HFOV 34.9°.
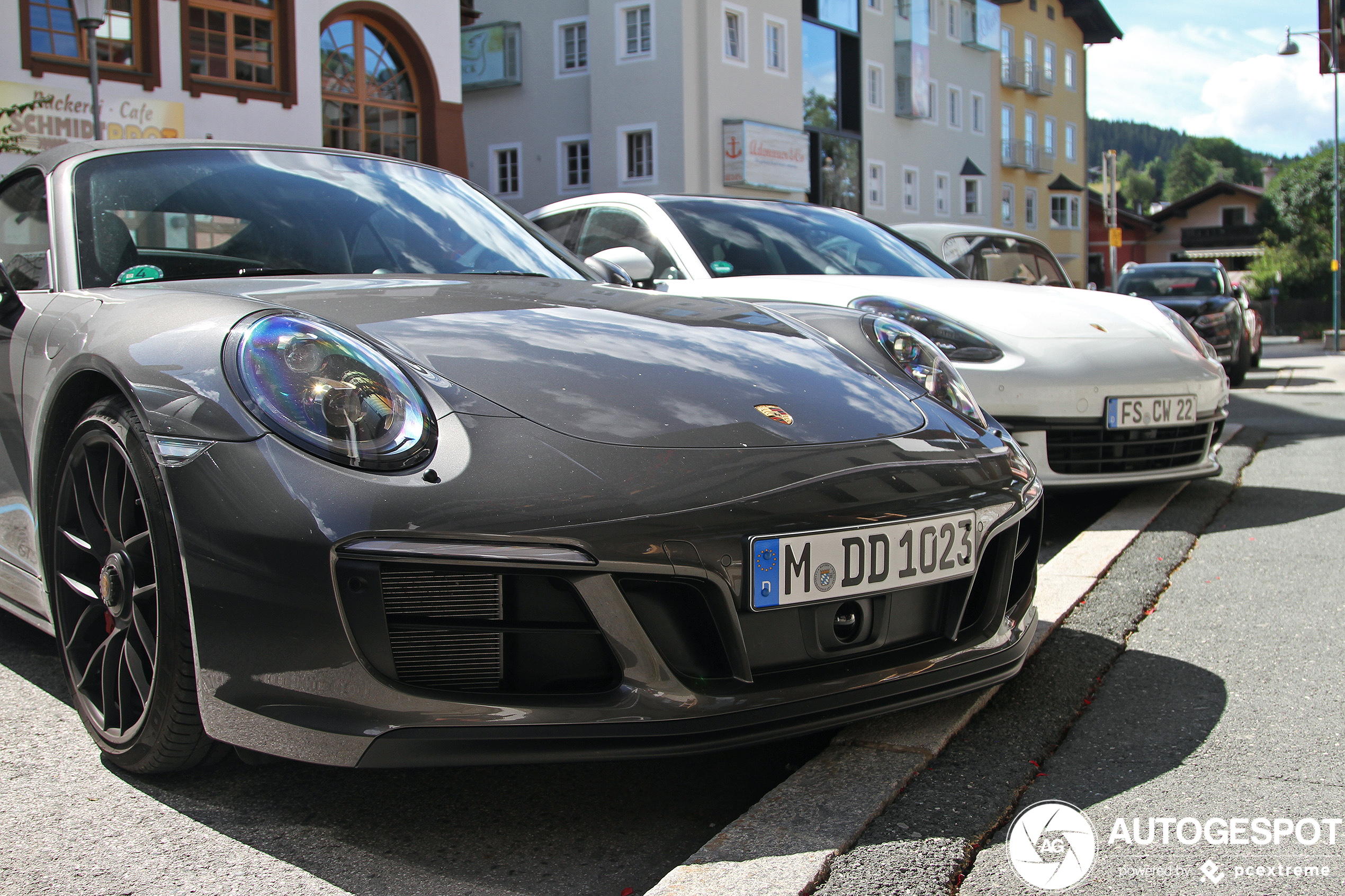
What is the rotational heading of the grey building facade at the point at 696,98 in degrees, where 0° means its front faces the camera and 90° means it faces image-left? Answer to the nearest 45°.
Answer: approximately 315°

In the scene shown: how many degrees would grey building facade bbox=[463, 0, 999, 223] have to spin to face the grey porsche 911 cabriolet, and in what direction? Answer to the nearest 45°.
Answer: approximately 45° to its right

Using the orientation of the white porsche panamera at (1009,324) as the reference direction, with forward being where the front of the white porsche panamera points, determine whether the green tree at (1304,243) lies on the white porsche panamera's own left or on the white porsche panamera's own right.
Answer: on the white porsche panamera's own left

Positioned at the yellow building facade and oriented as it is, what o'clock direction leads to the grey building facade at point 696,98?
The grey building facade is roughly at 2 o'clock from the yellow building facade.

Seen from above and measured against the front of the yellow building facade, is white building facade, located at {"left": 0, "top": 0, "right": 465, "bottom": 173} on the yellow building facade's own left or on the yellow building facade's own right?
on the yellow building facade's own right

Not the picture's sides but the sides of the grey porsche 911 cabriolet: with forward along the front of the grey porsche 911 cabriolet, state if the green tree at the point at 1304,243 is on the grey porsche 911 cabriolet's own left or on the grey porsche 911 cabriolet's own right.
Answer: on the grey porsche 911 cabriolet's own left
